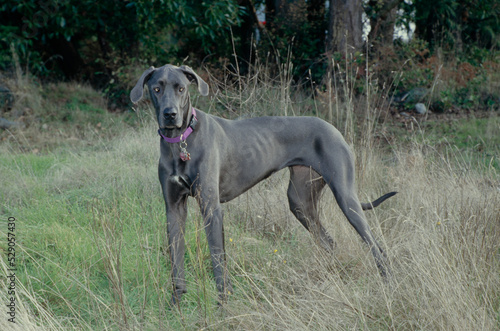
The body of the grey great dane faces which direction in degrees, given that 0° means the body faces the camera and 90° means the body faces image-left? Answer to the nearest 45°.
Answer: approximately 45°
